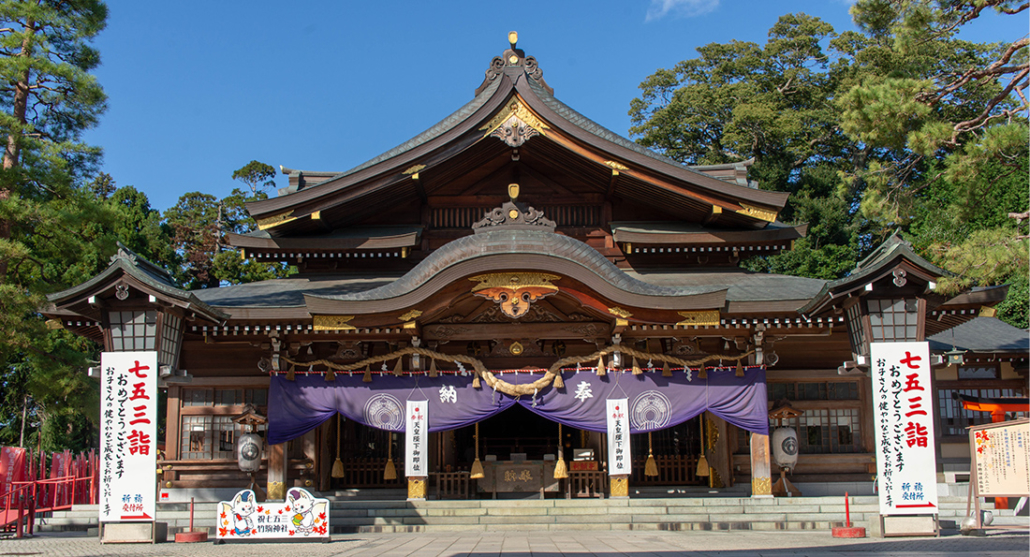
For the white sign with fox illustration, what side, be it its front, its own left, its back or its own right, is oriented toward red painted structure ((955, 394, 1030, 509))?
left

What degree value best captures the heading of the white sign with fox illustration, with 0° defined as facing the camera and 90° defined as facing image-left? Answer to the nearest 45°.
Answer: approximately 0°

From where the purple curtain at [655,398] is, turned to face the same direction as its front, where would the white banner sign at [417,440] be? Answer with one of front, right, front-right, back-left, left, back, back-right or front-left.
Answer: right

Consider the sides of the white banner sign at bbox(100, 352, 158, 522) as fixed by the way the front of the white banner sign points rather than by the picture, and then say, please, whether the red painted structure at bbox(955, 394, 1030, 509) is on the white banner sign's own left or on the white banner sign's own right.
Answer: on the white banner sign's own left

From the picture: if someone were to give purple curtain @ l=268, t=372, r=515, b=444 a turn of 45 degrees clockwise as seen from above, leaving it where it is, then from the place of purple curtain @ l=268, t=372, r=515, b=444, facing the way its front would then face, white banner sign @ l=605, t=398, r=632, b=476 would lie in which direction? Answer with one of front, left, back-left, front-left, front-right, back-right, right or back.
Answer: back-left
